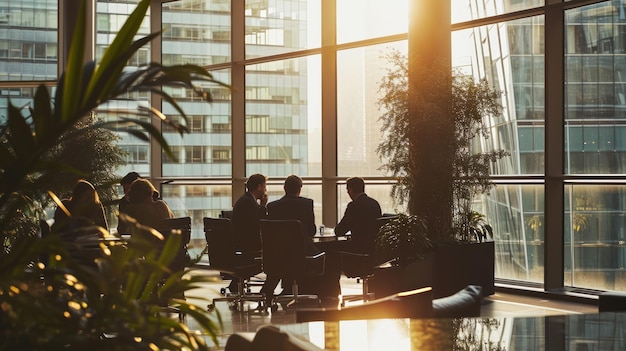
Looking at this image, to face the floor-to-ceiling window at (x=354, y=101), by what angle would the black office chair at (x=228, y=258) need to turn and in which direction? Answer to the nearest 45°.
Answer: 0° — it already faces it

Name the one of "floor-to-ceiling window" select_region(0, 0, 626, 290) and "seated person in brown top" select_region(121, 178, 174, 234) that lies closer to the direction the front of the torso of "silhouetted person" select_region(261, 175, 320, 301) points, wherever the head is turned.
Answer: the floor-to-ceiling window

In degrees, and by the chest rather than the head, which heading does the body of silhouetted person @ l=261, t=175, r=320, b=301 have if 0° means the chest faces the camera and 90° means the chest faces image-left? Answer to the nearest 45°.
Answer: approximately 180°

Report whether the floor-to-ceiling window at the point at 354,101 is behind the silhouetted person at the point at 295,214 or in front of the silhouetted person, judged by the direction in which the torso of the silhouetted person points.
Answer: in front

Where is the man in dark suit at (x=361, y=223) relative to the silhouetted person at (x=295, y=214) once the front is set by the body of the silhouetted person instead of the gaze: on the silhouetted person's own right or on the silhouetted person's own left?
on the silhouetted person's own right

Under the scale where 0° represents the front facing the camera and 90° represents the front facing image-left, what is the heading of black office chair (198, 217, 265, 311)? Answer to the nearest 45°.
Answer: approximately 225°

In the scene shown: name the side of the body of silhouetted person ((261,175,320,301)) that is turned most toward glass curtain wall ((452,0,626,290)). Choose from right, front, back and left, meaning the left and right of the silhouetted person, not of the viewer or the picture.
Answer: right

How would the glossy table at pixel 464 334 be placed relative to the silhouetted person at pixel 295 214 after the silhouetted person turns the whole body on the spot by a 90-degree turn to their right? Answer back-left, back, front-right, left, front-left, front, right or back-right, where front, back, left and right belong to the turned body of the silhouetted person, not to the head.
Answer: right

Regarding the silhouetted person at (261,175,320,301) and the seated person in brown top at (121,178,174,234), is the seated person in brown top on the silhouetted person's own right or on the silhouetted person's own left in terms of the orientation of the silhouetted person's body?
on the silhouetted person's own left

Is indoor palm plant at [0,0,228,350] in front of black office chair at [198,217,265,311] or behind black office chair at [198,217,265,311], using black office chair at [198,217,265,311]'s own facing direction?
behind

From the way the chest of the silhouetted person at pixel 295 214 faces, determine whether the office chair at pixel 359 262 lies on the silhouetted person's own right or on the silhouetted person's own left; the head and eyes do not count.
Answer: on the silhouetted person's own right

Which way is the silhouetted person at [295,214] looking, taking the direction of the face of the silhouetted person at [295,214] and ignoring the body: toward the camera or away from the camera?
away from the camera
